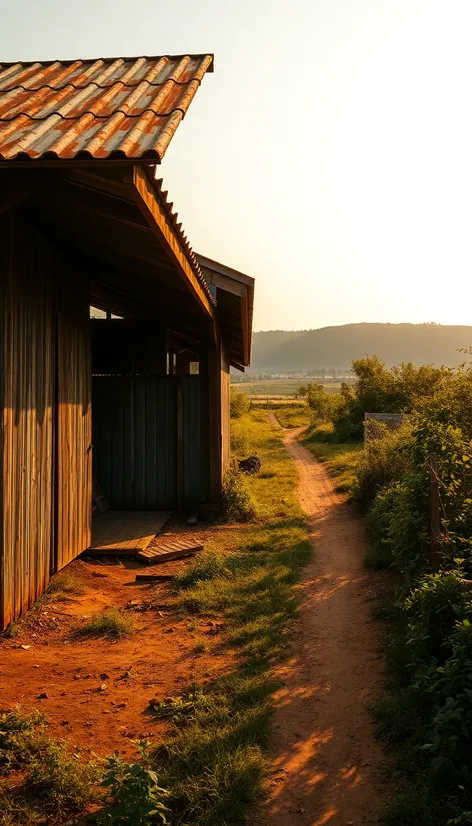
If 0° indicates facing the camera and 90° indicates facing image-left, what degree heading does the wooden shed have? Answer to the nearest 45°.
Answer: approximately 315°

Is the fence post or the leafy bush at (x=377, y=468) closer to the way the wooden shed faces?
the fence post

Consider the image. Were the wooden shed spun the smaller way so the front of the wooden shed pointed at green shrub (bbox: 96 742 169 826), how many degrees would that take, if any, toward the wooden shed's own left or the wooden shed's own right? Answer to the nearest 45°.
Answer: approximately 45° to the wooden shed's own right

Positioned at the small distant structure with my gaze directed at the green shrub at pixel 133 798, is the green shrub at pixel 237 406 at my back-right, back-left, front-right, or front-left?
back-right

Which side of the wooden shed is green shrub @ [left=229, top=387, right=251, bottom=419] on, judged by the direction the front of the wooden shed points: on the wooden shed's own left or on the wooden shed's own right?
on the wooden shed's own left

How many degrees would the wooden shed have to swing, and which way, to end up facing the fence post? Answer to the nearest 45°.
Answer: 0° — it already faces it
